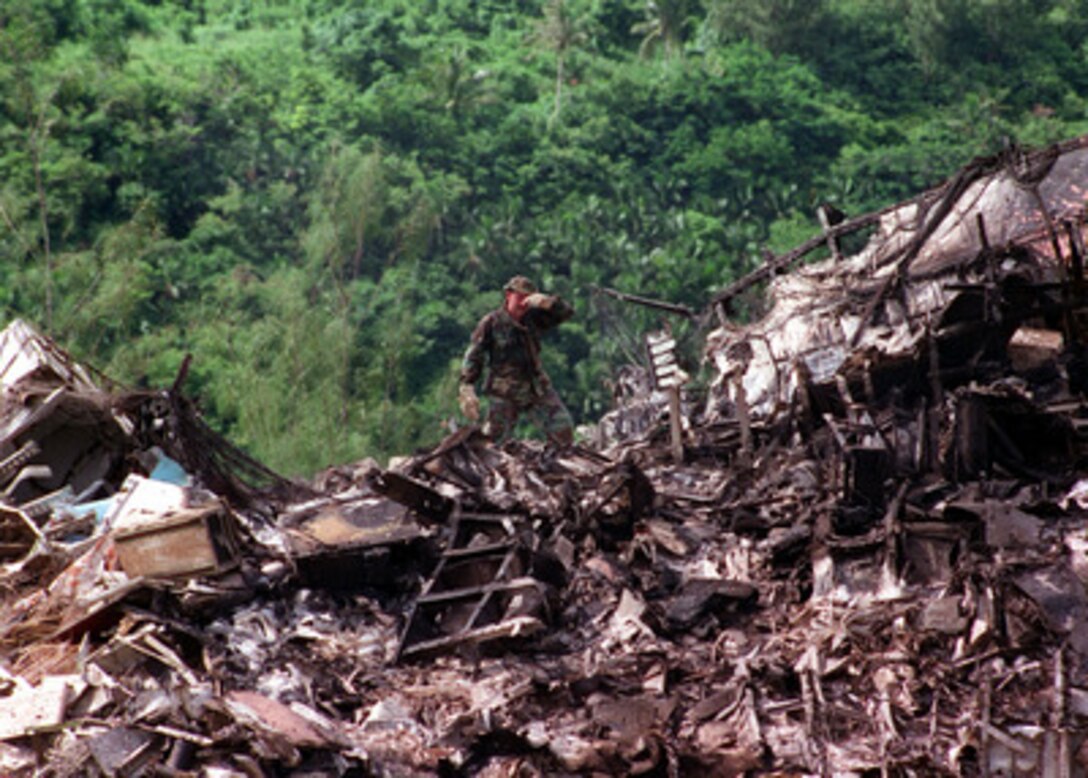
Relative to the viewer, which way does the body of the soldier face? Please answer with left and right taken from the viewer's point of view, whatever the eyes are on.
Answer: facing the viewer and to the right of the viewer
